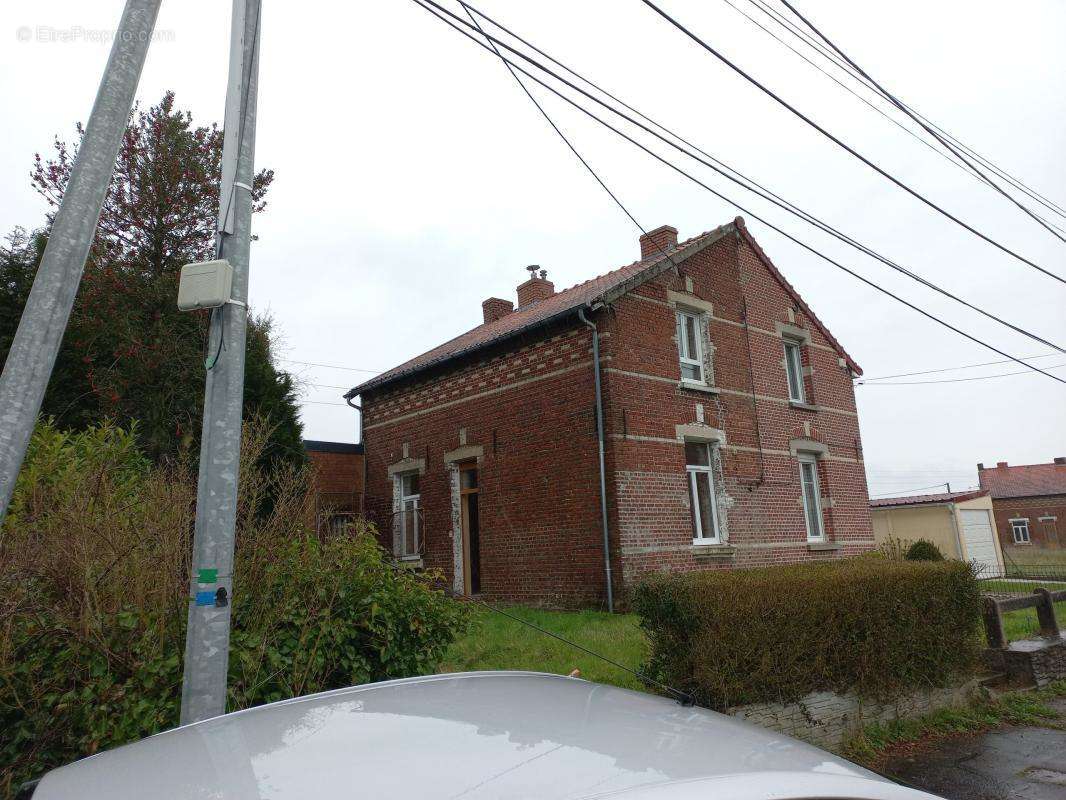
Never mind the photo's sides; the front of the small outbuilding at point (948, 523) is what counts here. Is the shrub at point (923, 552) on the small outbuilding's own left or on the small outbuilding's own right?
on the small outbuilding's own right

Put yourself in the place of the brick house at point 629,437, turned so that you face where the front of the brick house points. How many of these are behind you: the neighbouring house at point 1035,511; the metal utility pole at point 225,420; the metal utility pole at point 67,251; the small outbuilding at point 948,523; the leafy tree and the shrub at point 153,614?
2

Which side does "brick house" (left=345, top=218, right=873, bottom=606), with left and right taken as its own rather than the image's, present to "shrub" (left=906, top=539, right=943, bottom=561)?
back

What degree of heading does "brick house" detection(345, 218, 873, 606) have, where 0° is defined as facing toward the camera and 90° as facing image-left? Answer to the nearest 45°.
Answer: approximately 45°

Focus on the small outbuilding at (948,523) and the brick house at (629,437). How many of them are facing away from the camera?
0

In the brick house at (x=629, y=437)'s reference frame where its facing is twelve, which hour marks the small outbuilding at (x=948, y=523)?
The small outbuilding is roughly at 6 o'clock from the brick house.

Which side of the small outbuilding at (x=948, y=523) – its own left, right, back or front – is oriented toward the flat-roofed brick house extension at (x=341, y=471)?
right

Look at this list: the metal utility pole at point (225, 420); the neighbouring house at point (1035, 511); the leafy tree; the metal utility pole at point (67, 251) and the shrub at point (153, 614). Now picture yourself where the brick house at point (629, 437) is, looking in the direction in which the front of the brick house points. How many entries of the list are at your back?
1

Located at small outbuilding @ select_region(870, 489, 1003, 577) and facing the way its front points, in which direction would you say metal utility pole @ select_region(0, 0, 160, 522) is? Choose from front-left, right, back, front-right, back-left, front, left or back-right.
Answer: front-right

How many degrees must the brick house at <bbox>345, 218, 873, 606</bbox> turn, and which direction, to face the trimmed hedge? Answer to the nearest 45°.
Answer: approximately 45° to its left

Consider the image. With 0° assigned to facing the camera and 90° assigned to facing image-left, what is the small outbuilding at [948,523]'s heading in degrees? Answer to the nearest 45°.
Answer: approximately 315°

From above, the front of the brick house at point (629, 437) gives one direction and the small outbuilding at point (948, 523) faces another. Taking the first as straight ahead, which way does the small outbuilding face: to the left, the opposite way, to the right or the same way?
to the left

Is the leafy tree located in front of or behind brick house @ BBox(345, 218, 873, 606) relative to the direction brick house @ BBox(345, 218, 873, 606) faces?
in front

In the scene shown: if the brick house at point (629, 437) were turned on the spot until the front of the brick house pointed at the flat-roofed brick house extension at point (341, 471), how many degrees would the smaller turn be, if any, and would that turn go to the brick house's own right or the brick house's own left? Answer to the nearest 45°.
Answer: approximately 45° to the brick house's own right

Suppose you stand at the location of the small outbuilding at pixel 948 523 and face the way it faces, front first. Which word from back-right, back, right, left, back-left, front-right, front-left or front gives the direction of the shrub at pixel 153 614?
front-right

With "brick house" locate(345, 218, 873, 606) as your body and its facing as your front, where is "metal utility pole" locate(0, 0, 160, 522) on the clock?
The metal utility pole is roughly at 11 o'clock from the brick house.
